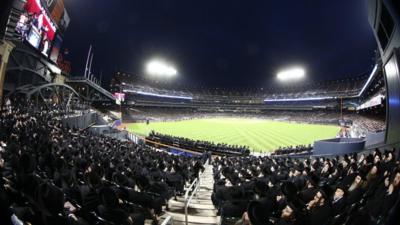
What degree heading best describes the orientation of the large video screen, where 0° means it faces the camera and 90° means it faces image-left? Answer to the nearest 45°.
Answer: approximately 315°
